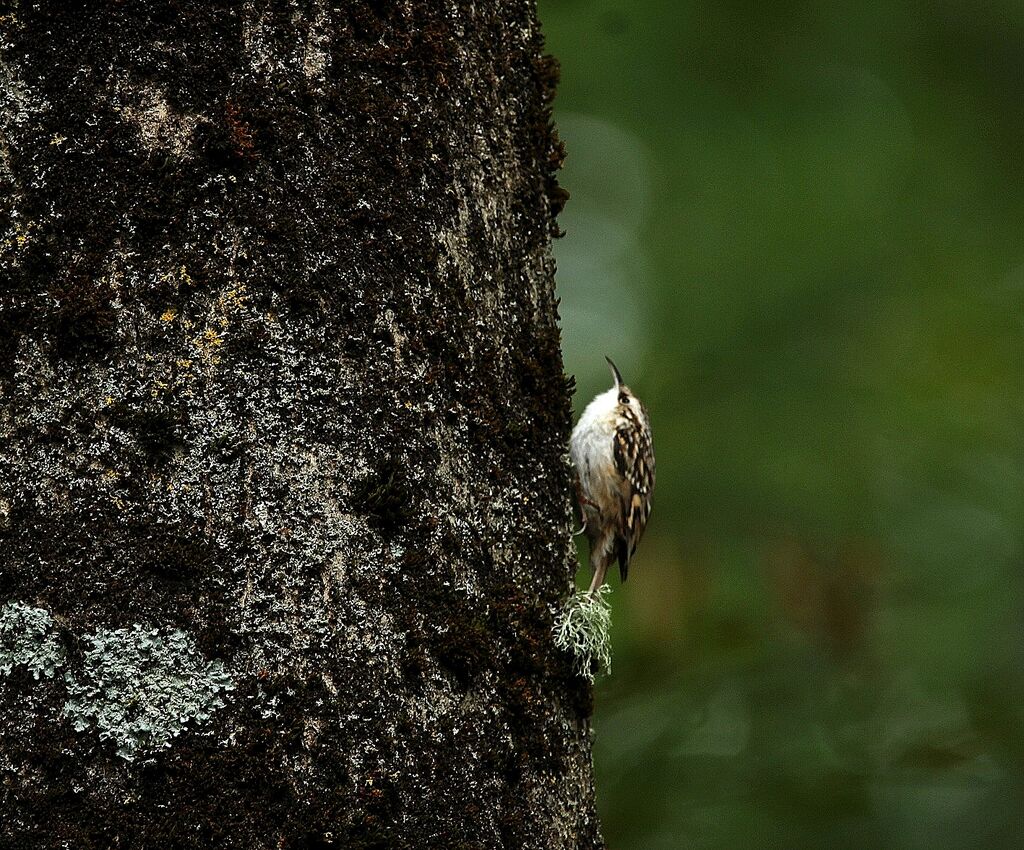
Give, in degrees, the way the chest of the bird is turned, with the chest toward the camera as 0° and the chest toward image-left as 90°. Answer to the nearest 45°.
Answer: approximately 90°
